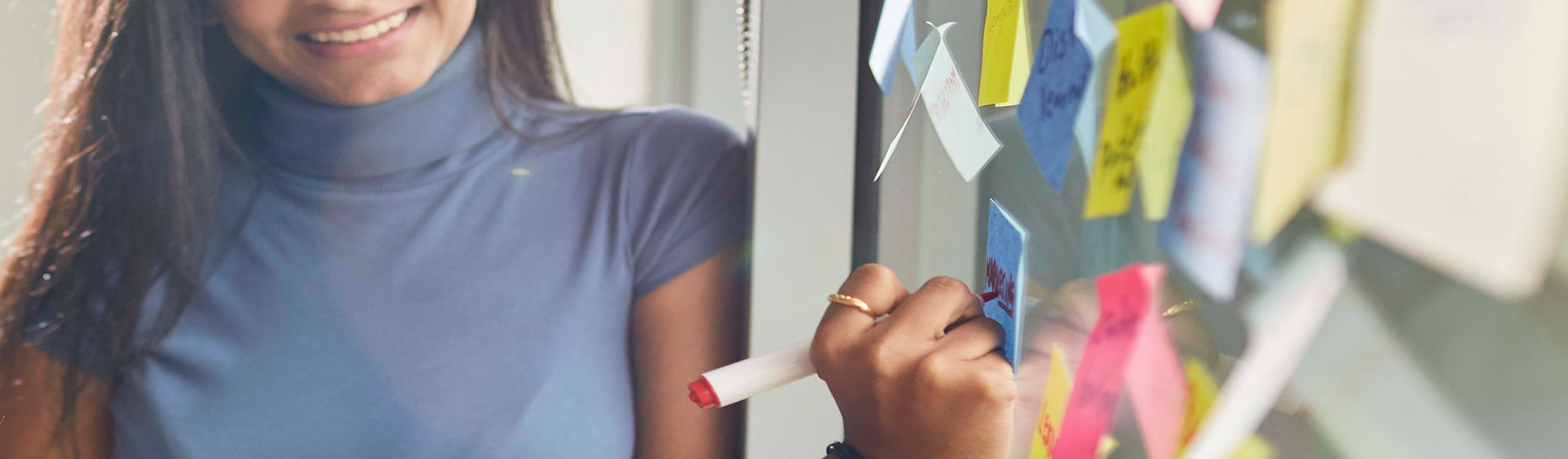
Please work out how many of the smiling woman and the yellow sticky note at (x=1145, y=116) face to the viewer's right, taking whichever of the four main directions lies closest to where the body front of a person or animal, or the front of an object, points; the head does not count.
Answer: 0

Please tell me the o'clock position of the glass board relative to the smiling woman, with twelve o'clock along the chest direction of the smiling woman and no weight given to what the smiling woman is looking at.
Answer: The glass board is roughly at 11 o'clock from the smiling woman.

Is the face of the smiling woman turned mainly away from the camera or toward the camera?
toward the camera

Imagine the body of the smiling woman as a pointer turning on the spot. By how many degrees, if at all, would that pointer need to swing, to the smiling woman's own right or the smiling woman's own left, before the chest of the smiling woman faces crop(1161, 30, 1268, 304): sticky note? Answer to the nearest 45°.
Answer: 0° — they already face it

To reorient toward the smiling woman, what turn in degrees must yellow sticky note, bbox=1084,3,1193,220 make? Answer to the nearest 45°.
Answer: approximately 45° to its right

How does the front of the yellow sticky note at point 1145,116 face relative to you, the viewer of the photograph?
facing the viewer and to the left of the viewer

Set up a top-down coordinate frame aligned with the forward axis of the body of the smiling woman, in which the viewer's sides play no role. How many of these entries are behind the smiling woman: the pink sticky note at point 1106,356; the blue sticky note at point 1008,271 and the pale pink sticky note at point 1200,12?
0

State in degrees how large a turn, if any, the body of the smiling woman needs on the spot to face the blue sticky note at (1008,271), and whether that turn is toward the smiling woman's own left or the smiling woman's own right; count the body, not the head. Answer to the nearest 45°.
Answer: approximately 45° to the smiling woman's own left

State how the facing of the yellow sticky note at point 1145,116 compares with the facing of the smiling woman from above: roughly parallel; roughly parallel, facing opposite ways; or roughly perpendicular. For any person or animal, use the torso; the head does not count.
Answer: roughly perpendicular

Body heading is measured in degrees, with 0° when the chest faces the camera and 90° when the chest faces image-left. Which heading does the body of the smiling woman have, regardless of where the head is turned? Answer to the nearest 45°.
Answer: approximately 0°
